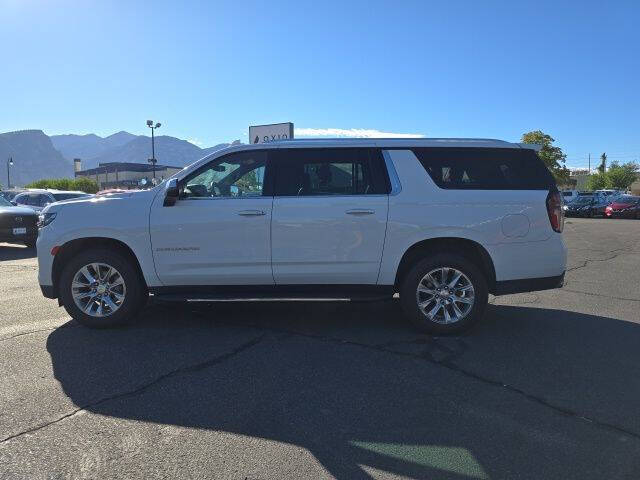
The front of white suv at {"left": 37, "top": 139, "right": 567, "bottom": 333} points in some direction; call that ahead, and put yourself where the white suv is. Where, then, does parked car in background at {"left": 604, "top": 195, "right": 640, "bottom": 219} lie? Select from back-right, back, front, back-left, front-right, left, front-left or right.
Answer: back-right

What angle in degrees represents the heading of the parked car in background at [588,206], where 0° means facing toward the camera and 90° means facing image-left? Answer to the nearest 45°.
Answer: approximately 45°

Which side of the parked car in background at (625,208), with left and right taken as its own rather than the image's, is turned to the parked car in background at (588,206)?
right

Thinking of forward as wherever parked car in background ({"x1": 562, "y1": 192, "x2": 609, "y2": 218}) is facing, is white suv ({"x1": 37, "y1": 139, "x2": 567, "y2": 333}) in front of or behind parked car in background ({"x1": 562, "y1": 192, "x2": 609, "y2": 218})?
in front

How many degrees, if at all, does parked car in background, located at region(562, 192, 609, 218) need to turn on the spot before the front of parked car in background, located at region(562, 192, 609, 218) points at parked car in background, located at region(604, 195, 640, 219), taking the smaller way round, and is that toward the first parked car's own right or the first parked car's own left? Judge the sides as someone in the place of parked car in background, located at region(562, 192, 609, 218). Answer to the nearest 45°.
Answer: approximately 90° to the first parked car's own left

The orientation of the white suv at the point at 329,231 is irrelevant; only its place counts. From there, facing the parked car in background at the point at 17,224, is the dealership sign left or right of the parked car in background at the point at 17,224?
right

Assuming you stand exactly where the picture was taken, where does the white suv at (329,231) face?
facing to the left of the viewer

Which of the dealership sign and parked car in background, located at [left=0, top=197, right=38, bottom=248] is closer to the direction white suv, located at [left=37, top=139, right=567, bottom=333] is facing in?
the parked car in background

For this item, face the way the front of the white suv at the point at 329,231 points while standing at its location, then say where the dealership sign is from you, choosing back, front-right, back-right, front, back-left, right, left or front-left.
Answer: right
